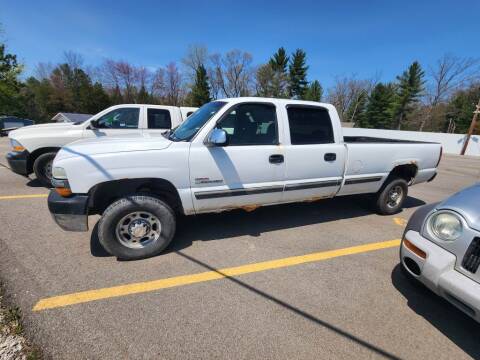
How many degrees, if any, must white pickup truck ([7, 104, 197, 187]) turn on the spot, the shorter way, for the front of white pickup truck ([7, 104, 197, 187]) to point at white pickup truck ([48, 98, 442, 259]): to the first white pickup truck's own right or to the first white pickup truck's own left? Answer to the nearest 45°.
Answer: approximately 135° to the first white pickup truck's own left

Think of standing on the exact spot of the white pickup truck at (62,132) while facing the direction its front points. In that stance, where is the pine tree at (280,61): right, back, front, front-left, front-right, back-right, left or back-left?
back-right

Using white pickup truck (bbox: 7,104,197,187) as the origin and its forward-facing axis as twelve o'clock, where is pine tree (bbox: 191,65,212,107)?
The pine tree is roughly at 4 o'clock from the white pickup truck.

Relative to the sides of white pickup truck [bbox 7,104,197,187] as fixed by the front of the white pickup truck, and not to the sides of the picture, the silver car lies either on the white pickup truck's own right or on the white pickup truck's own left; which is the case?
on the white pickup truck's own left

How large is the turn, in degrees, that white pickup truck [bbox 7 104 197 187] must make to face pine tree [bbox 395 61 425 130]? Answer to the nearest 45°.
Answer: approximately 180°

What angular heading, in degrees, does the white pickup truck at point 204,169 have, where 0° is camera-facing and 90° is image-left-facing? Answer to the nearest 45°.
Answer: approximately 45°

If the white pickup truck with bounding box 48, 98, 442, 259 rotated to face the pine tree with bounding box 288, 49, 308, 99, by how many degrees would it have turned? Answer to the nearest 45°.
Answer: approximately 135° to its right

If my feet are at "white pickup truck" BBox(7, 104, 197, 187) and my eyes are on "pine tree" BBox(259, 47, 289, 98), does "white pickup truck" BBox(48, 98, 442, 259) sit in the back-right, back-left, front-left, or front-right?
back-right

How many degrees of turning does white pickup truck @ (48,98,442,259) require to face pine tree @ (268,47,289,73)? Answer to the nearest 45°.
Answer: approximately 135° to its right

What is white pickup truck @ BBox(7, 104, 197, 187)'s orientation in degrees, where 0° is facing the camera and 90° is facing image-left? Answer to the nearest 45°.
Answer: approximately 90°

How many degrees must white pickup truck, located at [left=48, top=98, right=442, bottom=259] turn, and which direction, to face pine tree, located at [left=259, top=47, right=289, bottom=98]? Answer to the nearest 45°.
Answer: approximately 135° to its right
